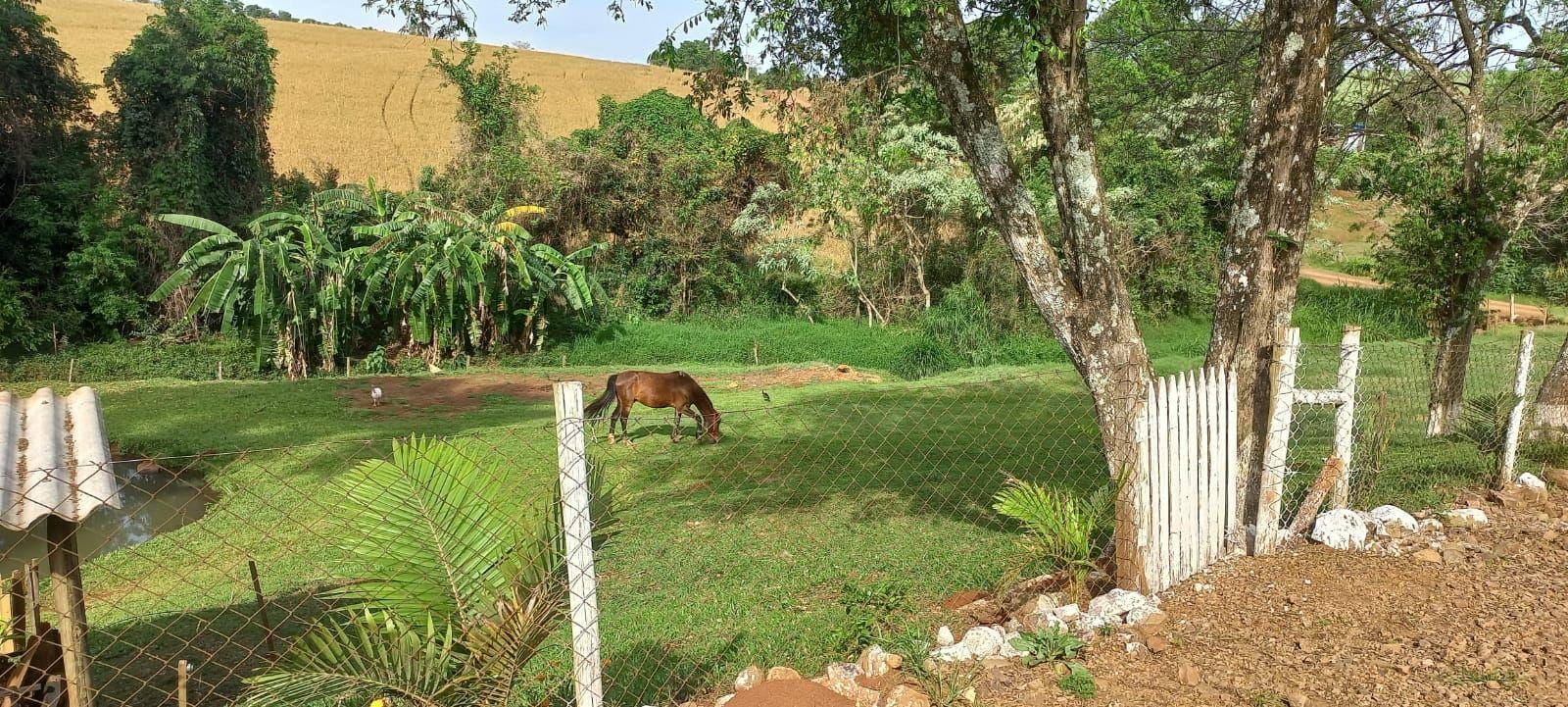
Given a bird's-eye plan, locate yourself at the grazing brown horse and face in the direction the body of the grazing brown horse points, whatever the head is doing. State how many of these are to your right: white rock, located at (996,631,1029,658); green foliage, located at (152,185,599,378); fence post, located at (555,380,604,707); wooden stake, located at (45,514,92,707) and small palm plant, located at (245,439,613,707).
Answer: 4

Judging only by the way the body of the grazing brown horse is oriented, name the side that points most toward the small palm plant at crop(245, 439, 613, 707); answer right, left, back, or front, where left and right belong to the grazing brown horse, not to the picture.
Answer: right

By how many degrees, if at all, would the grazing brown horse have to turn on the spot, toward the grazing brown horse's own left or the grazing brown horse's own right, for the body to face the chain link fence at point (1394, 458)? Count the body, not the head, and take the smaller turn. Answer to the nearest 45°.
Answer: approximately 45° to the grazing brown horse's own right

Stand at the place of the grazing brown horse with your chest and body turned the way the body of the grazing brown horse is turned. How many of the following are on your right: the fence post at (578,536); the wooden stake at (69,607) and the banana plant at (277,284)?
2

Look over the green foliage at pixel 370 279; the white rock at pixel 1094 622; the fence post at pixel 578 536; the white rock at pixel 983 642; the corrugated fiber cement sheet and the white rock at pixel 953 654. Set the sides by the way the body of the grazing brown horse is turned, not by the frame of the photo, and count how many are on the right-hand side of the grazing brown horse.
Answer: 5

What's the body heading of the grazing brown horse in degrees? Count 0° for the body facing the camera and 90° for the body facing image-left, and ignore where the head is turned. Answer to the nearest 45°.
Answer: approximately 270°

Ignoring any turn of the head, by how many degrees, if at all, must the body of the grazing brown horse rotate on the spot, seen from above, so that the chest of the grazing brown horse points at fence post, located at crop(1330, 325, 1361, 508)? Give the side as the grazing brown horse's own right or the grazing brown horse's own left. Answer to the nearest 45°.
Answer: approximately 45° to the grazing brown horse's own right

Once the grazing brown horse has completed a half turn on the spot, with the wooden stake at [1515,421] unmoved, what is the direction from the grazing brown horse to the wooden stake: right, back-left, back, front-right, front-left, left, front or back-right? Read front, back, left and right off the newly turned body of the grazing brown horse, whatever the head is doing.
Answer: back-left

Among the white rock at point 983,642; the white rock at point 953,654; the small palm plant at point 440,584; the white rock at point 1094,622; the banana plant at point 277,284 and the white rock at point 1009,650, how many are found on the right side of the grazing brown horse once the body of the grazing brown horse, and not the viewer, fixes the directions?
5

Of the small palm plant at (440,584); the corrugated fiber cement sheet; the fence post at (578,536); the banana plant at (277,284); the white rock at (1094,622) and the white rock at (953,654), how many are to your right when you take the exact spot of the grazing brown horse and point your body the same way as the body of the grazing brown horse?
5

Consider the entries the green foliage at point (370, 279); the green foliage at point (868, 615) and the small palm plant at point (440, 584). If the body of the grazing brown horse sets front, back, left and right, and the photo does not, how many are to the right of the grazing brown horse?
2

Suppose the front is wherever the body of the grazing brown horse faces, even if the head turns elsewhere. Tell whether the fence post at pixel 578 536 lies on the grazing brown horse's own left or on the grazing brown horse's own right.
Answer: on the grazing brown horse's own right

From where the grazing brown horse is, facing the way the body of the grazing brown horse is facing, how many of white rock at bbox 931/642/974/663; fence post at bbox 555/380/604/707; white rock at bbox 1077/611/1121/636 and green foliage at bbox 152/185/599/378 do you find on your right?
3

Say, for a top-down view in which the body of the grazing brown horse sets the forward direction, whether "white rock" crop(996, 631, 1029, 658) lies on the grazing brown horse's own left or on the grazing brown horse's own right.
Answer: on the grazing brown horse's own right

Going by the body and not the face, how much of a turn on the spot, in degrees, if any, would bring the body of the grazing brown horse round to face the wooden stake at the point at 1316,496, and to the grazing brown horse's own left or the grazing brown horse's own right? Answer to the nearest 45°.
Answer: approximately 45° to the grazing brown horse's own right

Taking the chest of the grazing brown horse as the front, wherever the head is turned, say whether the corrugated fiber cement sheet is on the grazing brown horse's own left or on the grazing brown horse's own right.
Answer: on the grazing brown horse's own right
